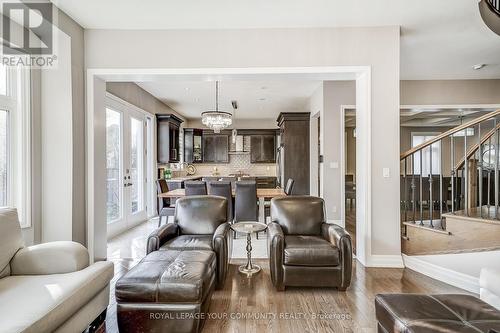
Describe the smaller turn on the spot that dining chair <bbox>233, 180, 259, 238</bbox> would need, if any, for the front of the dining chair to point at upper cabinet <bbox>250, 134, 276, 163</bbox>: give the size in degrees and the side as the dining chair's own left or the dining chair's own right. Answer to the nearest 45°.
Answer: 0° — it already faces it

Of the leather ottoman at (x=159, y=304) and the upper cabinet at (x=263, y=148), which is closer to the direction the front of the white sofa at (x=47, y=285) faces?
the leather ottoman

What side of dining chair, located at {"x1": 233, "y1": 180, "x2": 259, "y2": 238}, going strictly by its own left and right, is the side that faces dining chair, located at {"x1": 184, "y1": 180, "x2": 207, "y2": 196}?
left

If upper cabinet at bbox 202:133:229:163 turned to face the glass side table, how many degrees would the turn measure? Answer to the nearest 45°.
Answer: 0° — it already faces it

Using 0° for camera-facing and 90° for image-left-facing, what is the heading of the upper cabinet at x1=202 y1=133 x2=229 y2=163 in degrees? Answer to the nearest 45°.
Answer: approximately 0°

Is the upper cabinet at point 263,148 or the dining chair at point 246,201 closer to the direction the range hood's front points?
the dining chair

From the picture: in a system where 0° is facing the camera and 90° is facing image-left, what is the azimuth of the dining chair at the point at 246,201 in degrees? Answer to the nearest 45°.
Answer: approximately 180°

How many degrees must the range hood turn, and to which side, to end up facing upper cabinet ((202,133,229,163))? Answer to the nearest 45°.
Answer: approximately 90° to its right
